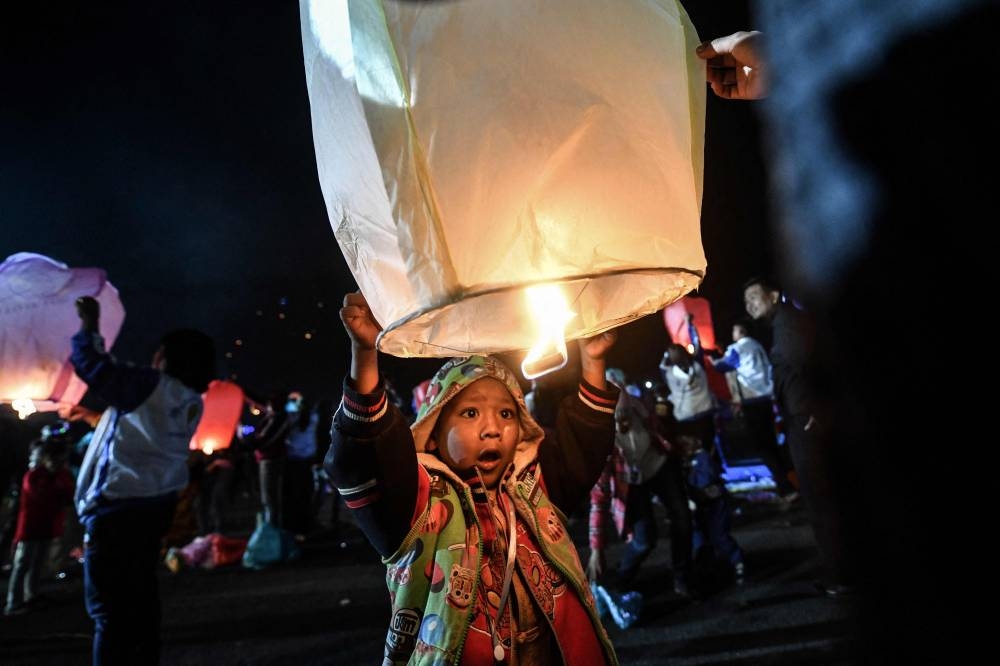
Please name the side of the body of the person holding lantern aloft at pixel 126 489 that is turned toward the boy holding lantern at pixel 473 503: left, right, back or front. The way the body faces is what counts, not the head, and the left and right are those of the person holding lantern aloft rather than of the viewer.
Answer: back

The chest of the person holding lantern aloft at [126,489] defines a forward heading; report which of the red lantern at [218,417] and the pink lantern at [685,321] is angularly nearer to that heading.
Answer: the red lantern

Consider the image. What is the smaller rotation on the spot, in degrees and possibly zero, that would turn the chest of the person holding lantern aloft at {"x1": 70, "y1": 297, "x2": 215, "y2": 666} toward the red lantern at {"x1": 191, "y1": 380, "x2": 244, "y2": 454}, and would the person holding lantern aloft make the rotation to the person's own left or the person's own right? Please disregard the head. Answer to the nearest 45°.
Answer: approximately 45° to the person's own right

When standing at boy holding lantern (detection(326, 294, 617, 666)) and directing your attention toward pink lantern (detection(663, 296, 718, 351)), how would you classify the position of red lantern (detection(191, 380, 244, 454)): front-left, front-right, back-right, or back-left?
front-left

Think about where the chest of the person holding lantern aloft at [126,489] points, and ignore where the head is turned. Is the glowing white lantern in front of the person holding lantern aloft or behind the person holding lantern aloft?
behind

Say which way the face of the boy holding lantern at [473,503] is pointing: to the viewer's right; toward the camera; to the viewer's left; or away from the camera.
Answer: toward the camera

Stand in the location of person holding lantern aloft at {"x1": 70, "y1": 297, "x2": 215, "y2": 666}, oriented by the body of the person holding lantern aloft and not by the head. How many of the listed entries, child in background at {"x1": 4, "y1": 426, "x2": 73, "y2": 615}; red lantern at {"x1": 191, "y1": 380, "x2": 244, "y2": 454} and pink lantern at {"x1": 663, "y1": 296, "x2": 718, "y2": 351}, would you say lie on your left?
0

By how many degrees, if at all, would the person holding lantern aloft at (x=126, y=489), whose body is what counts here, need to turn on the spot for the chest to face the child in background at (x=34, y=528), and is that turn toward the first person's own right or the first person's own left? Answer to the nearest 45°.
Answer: approximately 45° to the first person's own right

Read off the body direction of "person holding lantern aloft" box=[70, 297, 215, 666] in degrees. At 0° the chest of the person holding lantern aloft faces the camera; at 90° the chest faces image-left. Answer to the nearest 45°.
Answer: approximately 135°

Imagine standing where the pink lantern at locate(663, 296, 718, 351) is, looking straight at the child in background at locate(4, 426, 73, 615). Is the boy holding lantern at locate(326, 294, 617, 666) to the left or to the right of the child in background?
left
